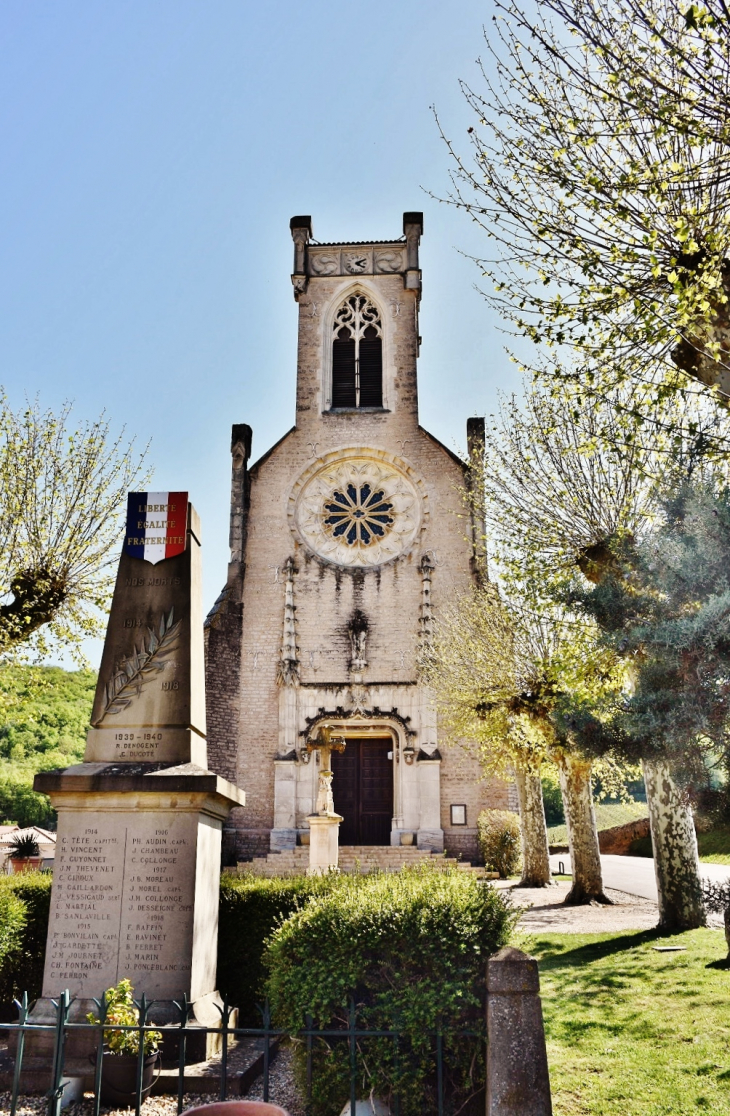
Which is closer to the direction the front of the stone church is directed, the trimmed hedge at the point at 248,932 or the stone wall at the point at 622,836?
the trimmed hedge

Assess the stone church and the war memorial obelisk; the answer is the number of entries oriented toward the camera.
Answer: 2

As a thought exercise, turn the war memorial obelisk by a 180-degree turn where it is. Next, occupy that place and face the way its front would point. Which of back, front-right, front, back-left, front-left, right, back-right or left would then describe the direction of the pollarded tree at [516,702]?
front-right

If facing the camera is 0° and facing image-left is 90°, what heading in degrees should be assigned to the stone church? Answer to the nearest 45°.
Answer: approximately 0°

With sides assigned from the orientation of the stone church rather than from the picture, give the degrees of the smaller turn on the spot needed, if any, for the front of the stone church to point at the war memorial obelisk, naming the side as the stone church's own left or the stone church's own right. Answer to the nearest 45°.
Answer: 0° — it already faces it

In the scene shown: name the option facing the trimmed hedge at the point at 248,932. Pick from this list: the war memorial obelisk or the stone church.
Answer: the stone church

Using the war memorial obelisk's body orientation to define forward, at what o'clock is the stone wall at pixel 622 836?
The stone wall is roughly at 7 o'clock from the war memorial obelisk.

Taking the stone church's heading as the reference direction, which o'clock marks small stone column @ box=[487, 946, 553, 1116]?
The small stone column is roughly at 12 o'clock from the stone church.
